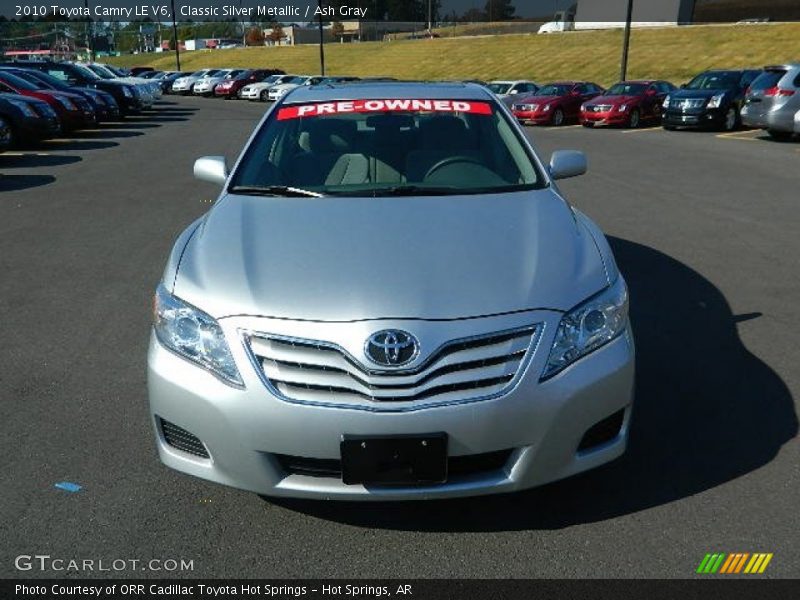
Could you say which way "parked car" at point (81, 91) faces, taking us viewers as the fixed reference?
facing the viewer and to the right of the viewer

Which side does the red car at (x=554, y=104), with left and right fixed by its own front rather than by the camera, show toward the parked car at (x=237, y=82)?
right

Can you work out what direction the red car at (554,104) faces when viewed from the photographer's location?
facing the viewer and to the left of the viewer

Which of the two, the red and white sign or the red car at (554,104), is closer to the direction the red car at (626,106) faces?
the red and white sign

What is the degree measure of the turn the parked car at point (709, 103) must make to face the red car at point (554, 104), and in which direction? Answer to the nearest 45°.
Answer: approximately 90° to its right

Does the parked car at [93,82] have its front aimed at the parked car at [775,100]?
yes

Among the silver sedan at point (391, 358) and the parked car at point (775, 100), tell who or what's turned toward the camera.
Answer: the silver sedan

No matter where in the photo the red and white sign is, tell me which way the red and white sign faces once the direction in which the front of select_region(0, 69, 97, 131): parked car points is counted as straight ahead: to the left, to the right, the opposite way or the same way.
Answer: to the right

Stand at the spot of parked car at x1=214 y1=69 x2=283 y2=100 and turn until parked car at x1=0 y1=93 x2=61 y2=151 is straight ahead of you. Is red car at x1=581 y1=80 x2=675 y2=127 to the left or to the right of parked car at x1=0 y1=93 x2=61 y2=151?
left

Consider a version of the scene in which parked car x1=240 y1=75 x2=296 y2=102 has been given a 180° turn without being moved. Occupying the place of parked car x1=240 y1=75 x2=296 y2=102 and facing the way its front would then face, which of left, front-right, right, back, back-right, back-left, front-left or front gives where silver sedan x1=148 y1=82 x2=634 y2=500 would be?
back-right

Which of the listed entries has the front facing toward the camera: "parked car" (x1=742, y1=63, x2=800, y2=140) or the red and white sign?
the red and white sign

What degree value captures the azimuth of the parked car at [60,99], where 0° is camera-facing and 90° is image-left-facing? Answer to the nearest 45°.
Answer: approximately 315°

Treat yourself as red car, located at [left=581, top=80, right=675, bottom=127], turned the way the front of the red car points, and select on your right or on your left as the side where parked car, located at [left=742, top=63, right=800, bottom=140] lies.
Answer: on your left

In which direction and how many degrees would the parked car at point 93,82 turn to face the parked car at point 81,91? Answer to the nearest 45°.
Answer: approximately 45° to its right

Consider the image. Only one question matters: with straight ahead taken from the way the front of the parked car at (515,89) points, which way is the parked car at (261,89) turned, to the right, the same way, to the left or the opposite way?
the same way

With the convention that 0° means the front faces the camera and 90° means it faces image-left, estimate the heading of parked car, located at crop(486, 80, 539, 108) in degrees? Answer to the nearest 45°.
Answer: approximately 45°
